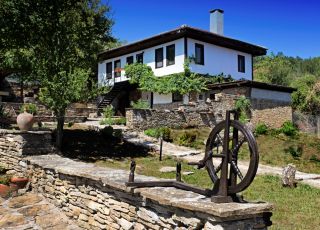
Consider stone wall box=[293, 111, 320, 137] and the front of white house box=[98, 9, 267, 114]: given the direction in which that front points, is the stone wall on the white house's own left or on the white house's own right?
on the white house's own left

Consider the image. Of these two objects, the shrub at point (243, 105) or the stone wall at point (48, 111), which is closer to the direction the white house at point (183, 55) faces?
the stone wall

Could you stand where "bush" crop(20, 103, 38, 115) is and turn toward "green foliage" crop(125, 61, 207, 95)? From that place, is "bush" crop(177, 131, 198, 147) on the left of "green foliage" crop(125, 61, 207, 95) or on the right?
right

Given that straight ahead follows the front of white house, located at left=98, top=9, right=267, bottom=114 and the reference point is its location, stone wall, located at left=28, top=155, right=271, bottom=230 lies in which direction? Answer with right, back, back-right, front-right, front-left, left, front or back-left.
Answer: front-left

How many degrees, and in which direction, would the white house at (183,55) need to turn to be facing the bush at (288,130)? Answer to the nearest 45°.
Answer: approximately 90° to its left

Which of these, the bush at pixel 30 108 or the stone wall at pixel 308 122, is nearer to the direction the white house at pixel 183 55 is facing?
the bush

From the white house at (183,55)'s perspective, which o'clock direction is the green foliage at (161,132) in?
The green foliage is roughly at 11 o'clock from the white house.

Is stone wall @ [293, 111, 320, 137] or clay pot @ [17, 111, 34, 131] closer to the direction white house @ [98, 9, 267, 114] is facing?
the clay pot

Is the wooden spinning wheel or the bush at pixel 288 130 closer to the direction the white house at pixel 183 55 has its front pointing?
the wooden spinning wheel

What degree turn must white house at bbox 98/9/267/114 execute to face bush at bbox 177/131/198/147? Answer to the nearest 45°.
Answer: approximately 45° to its left

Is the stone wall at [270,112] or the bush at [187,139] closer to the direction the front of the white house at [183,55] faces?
the bush

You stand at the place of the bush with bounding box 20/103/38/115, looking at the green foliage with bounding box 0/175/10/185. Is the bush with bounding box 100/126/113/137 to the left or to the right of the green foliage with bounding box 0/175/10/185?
left
